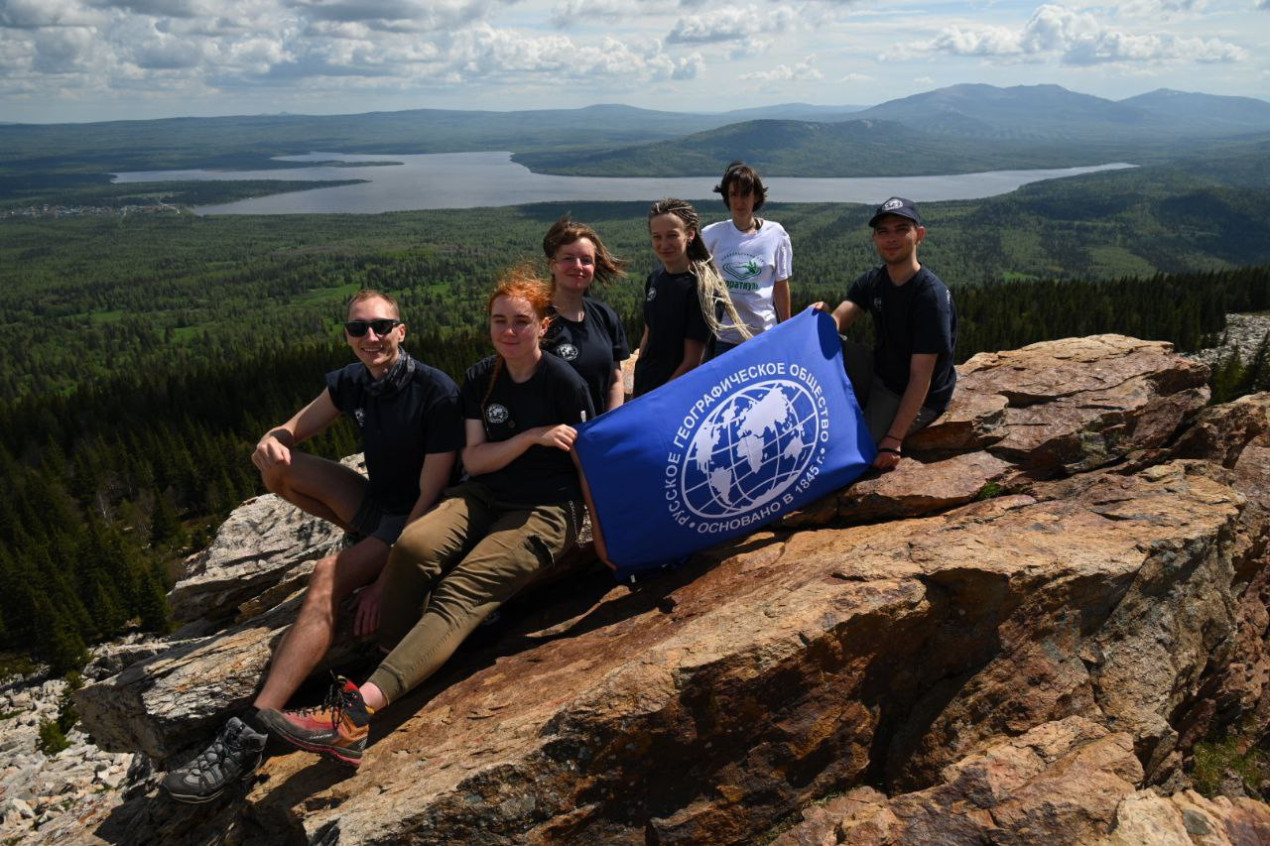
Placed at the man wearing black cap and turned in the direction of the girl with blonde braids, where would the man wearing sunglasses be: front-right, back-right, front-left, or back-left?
front-left

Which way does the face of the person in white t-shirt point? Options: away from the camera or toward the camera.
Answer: toward the camera

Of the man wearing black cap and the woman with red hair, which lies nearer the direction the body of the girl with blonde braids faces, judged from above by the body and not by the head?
the woman with red hair

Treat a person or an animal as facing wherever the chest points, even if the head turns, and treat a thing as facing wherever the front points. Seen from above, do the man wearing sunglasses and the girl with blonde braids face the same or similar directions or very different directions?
same or similar directions

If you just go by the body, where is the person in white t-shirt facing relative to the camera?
toward the camera

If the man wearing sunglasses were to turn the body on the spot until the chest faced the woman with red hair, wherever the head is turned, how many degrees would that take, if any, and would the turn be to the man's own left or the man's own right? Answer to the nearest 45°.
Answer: approximately 90° to the man's own left

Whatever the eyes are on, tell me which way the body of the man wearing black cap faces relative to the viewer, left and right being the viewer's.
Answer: facing the viewer and to the left of the viewer

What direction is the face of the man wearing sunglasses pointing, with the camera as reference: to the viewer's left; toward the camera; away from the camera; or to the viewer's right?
toward the camera

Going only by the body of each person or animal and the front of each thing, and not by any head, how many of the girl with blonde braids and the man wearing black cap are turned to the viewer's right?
0

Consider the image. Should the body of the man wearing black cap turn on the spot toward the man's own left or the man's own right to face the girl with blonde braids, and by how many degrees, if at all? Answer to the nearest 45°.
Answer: approximately 45° to the man's own right

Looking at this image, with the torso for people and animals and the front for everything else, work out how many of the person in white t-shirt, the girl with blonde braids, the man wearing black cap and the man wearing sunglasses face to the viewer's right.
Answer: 0
